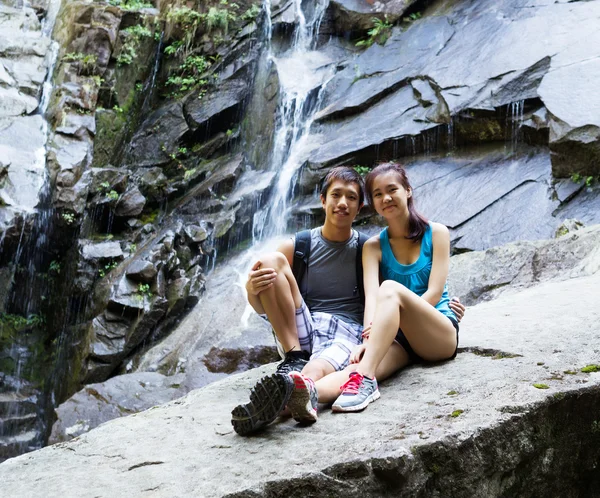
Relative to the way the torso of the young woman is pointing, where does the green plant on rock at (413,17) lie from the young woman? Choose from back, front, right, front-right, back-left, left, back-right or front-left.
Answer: back-right

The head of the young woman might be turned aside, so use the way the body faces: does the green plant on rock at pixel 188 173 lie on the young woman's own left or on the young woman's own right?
on the young woman's own right

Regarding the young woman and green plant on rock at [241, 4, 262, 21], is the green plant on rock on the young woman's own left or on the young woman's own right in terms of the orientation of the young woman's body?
on the young woman's own right

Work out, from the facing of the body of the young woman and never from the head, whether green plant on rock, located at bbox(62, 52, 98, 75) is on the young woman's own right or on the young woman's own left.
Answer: on the young woman's own right

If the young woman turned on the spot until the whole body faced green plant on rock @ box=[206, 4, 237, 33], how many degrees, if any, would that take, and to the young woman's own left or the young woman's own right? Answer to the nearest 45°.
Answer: approximately 135° to the young woman's own right

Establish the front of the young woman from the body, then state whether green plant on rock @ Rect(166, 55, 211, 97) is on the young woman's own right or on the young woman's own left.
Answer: on the young woman's own right

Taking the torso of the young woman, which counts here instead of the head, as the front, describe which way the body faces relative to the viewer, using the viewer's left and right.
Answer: facing the viewer and to the left of the viewer

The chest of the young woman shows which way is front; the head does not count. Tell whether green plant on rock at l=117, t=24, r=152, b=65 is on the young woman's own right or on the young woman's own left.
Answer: on the young woman's own right

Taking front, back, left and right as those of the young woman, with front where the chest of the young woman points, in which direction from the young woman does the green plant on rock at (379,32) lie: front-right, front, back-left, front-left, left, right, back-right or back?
back-right

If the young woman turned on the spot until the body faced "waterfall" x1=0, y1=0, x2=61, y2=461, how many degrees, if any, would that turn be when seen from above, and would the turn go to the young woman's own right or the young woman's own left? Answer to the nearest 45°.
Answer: approximately 90° to the young woman's own right
